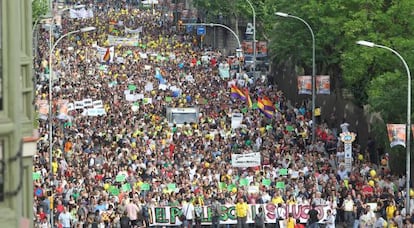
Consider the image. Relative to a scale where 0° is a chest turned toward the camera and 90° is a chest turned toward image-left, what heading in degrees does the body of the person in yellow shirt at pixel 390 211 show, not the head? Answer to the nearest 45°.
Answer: approximately 0°

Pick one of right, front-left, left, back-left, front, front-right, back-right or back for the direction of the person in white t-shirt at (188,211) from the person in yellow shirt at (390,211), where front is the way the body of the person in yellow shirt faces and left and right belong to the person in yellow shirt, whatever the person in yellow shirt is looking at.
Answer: right

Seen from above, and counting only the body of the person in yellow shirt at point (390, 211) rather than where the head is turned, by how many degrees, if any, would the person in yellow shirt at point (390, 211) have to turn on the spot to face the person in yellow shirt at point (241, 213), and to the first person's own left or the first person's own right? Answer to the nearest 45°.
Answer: approximately 90° to the first person's own right

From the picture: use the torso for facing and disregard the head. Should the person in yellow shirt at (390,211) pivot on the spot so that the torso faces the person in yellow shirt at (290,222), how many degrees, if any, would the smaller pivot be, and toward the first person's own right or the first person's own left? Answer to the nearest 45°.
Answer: approximately 90° to the first person's own right
